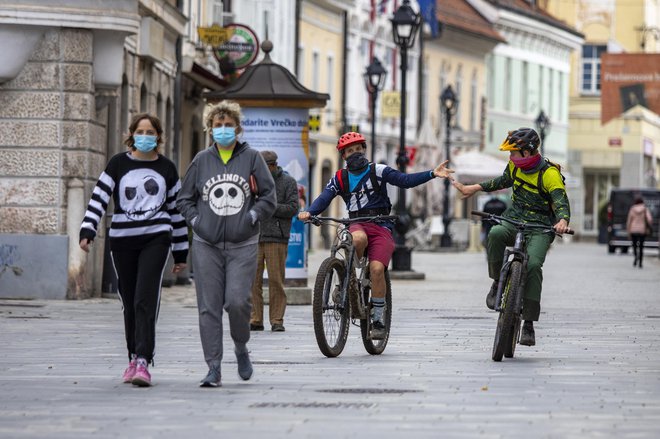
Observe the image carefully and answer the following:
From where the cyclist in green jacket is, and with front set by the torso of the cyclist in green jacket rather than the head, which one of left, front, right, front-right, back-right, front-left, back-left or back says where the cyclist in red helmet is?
front-right

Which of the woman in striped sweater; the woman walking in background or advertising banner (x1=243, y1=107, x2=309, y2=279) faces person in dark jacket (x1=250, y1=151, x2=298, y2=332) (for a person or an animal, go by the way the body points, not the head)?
the advertising banner

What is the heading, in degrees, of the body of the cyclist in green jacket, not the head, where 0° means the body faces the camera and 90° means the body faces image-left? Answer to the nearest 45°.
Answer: approximately 45°

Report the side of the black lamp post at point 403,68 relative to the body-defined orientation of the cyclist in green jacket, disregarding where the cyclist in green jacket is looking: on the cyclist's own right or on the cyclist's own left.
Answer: on the cyclist's own right

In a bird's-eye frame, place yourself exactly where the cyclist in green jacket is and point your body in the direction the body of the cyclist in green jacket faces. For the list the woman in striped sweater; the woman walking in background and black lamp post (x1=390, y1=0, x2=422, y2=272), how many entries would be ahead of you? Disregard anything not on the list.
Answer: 1

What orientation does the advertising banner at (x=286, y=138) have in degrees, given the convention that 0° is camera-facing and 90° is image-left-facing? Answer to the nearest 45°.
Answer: approximately 0°
